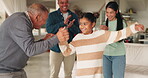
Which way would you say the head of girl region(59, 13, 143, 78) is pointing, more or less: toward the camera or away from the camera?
toward the camera

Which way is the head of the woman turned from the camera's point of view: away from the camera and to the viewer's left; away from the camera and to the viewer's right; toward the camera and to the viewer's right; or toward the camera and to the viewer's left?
toward the camera and to the viewer's left

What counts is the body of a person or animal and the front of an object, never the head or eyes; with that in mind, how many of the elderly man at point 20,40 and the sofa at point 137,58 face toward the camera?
1

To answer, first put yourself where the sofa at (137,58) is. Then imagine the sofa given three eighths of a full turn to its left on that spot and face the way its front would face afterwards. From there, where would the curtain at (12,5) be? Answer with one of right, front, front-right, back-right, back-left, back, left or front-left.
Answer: back-left

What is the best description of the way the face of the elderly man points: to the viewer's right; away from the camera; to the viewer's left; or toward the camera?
to the viewer's right

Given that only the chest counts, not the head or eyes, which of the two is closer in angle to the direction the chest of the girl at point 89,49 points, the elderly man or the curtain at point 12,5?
the elderly man

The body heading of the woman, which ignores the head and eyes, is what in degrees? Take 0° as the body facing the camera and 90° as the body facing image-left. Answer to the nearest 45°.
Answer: approximately 45°

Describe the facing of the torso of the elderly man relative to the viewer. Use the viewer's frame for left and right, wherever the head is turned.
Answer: facing to the right of the viewer

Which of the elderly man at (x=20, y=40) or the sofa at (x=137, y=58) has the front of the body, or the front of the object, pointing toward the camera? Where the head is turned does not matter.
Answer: the sofa

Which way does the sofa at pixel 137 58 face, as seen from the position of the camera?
facing the viewer

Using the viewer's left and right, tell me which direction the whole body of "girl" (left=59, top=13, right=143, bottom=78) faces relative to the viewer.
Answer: facing the viewer and to the left of the viewer

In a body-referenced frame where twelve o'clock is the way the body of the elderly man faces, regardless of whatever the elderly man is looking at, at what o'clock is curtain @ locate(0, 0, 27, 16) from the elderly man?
The curtain is roughly at 9 o'clock from the elderly man.

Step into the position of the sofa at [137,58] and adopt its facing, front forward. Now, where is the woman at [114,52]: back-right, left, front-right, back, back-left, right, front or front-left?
front

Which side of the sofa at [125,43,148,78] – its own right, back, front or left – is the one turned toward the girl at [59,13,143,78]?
front

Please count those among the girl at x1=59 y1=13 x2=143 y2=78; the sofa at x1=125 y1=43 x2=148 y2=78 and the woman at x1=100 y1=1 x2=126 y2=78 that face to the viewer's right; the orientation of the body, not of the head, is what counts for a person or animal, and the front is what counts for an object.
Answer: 0

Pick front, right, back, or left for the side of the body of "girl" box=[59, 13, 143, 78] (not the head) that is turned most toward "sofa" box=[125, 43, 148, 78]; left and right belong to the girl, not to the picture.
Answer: back
